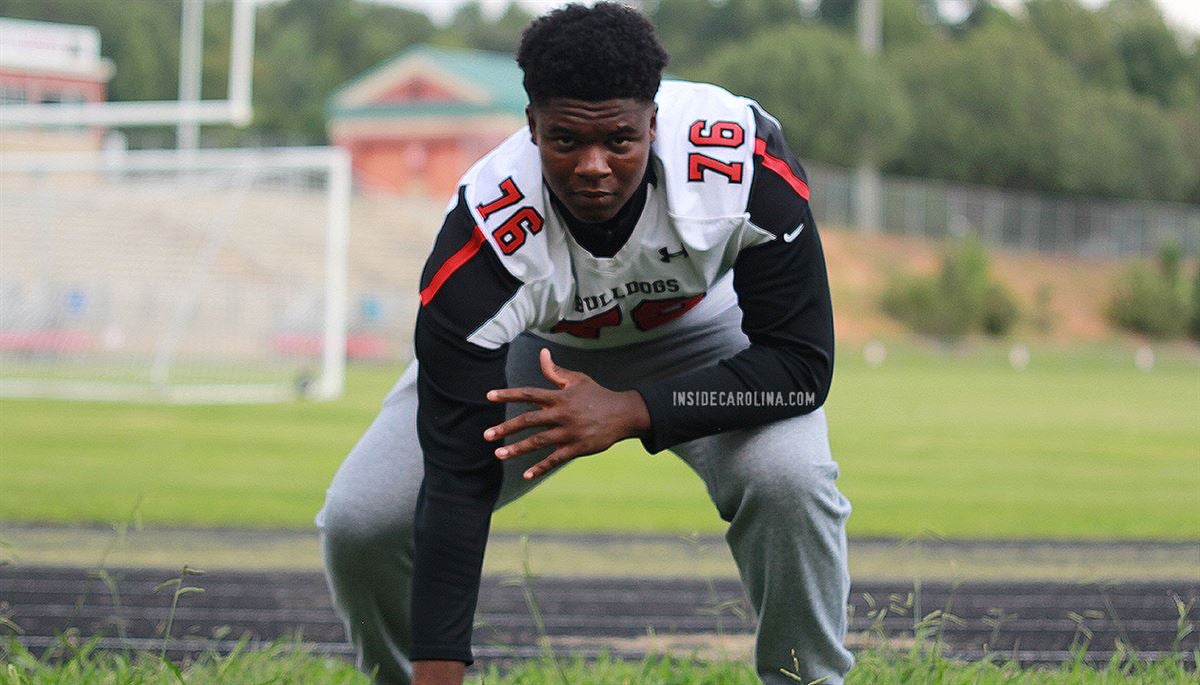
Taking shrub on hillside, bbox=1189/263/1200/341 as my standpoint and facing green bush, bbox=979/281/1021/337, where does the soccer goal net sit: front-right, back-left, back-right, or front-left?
front-left

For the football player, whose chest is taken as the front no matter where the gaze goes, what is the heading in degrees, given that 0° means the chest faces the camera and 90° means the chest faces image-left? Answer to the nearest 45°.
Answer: approximately 0°

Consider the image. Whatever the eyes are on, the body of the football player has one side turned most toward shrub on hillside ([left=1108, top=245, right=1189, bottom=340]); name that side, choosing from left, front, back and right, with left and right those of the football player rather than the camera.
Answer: back

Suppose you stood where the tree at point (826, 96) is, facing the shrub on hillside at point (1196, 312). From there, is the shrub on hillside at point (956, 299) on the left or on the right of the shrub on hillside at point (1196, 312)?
right

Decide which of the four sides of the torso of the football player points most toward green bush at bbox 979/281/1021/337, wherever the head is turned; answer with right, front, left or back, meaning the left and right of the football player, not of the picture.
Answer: back

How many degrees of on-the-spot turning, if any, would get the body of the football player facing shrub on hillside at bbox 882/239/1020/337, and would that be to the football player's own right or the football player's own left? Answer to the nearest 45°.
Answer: approximately 180°

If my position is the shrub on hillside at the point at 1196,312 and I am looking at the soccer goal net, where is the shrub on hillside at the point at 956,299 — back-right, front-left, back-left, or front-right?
front-right

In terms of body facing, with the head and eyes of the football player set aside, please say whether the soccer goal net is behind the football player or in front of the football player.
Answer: behind

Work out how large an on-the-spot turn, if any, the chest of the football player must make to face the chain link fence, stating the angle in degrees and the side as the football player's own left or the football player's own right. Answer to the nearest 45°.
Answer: approximately 180°

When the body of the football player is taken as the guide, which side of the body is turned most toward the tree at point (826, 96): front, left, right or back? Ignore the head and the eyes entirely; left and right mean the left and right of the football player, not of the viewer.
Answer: back

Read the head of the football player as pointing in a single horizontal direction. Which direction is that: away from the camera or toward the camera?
toward the camera
